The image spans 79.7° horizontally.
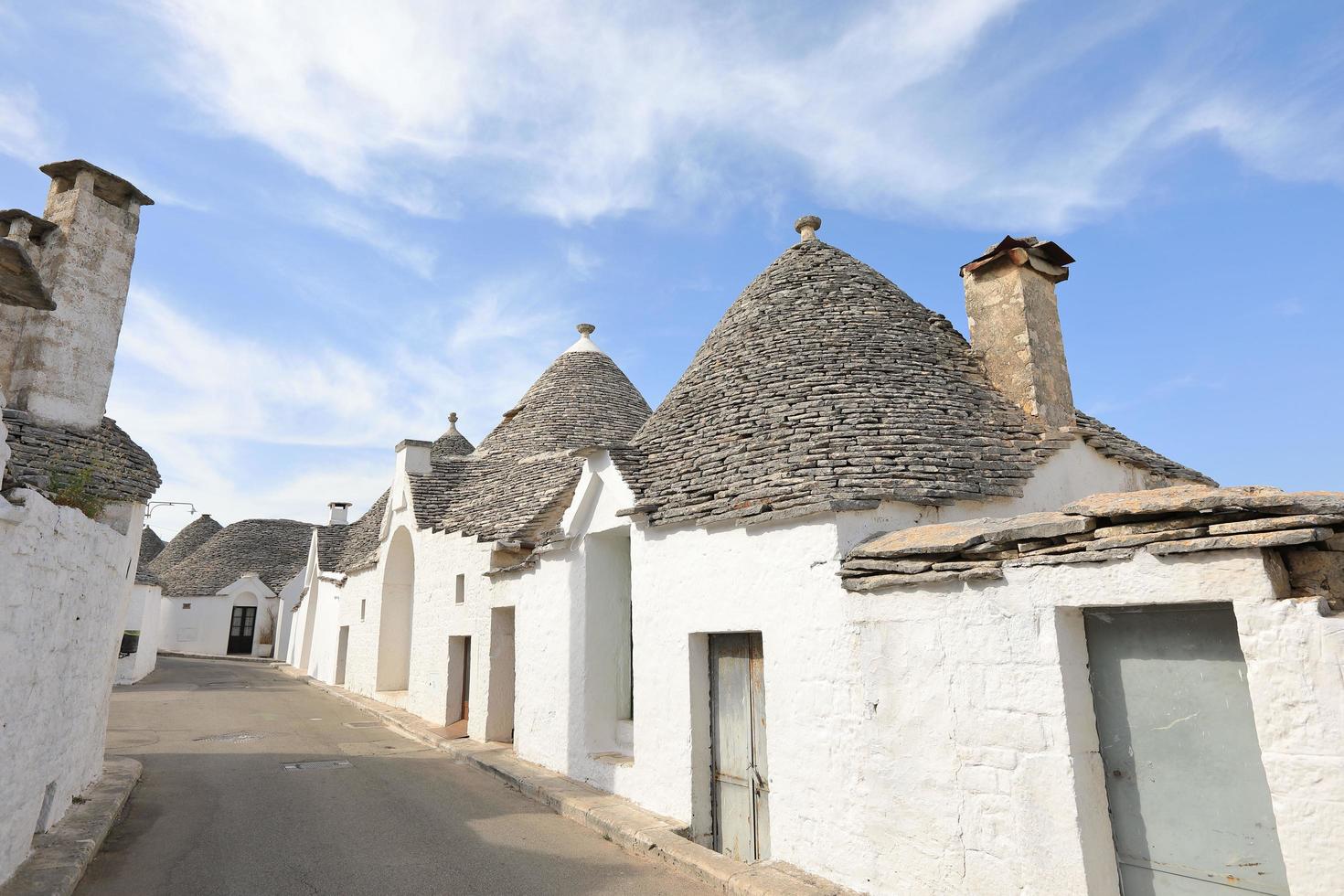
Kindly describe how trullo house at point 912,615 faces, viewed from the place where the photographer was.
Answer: facing the viewer and to the left of the viewer

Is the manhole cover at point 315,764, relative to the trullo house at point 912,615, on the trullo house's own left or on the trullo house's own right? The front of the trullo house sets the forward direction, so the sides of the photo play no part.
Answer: on the trullo house's own right

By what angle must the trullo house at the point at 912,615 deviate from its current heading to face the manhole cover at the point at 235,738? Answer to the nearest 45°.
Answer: approximately 90° to its right

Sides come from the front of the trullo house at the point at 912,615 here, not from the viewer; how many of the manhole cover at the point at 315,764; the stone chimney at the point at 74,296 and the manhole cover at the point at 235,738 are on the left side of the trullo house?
0

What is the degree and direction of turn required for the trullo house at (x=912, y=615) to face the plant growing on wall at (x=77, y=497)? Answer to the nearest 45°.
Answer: approximately 45° to its right

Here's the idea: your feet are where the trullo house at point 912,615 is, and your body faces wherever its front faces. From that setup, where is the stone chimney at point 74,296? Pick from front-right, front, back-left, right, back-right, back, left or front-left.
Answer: front-right

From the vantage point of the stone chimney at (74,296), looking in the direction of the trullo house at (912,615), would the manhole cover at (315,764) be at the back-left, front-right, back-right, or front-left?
front-left

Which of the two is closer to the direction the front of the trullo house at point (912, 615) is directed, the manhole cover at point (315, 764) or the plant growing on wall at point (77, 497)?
the plant growing on wall
